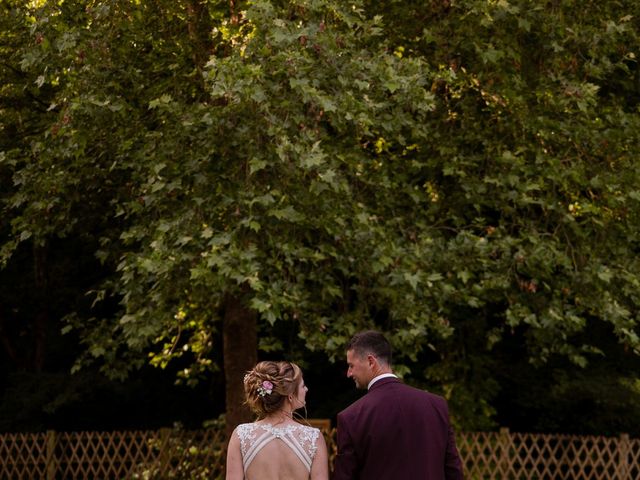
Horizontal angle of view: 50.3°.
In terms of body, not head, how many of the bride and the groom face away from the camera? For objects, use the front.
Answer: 2

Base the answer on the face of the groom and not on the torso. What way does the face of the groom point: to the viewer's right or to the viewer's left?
to the viewer's left

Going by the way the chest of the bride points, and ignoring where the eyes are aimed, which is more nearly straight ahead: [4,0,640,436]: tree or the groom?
the tree

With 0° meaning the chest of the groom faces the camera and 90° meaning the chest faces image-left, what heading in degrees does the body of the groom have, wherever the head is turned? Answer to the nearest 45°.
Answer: approximately 180°

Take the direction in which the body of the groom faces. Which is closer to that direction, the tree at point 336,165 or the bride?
the tree

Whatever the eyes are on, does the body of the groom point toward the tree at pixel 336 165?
yes

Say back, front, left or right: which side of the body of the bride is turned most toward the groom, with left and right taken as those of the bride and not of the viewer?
right

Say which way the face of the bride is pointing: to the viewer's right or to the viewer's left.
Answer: to the viewer's right

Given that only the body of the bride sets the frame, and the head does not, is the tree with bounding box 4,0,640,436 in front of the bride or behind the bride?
in front

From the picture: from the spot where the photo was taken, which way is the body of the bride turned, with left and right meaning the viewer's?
facing away from the viewer

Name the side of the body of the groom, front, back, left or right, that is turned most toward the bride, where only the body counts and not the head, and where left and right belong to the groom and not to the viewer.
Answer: left
